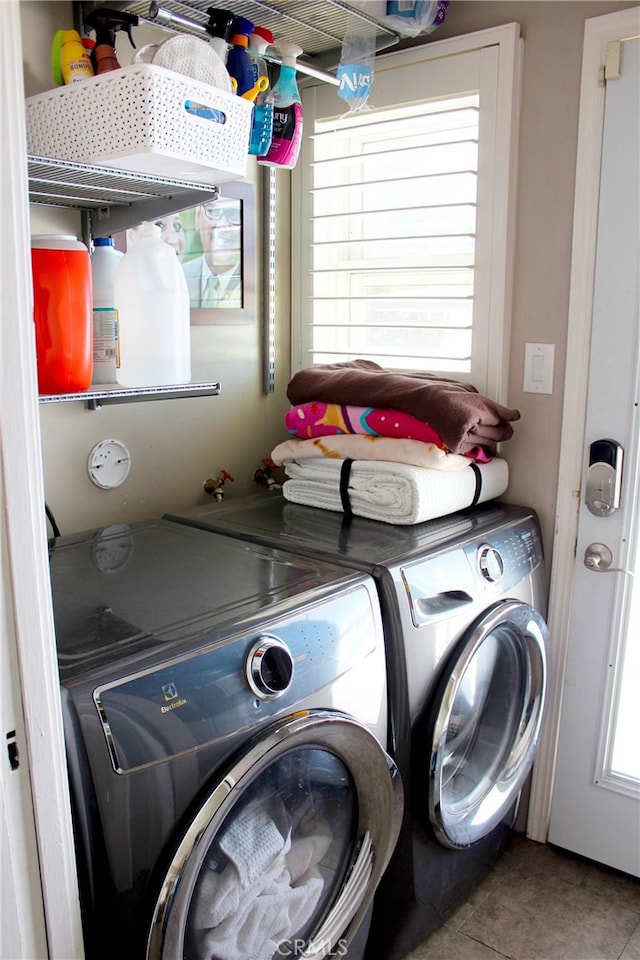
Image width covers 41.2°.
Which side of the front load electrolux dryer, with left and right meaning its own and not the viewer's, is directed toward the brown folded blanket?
left

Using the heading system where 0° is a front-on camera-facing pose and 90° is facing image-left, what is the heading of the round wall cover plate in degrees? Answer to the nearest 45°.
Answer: approximately 315°

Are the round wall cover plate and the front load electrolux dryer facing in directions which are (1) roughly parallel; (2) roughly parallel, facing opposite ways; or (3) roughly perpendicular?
roughly parallel

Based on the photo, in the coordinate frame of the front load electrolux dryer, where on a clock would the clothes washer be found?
The clothes washer is roughly at 9 o'clock from the front load electrolux dryer.

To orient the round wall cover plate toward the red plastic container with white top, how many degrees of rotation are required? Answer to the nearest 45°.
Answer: approximately 45° to its right

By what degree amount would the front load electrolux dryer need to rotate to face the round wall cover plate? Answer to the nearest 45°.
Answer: approximately 135° to its left
